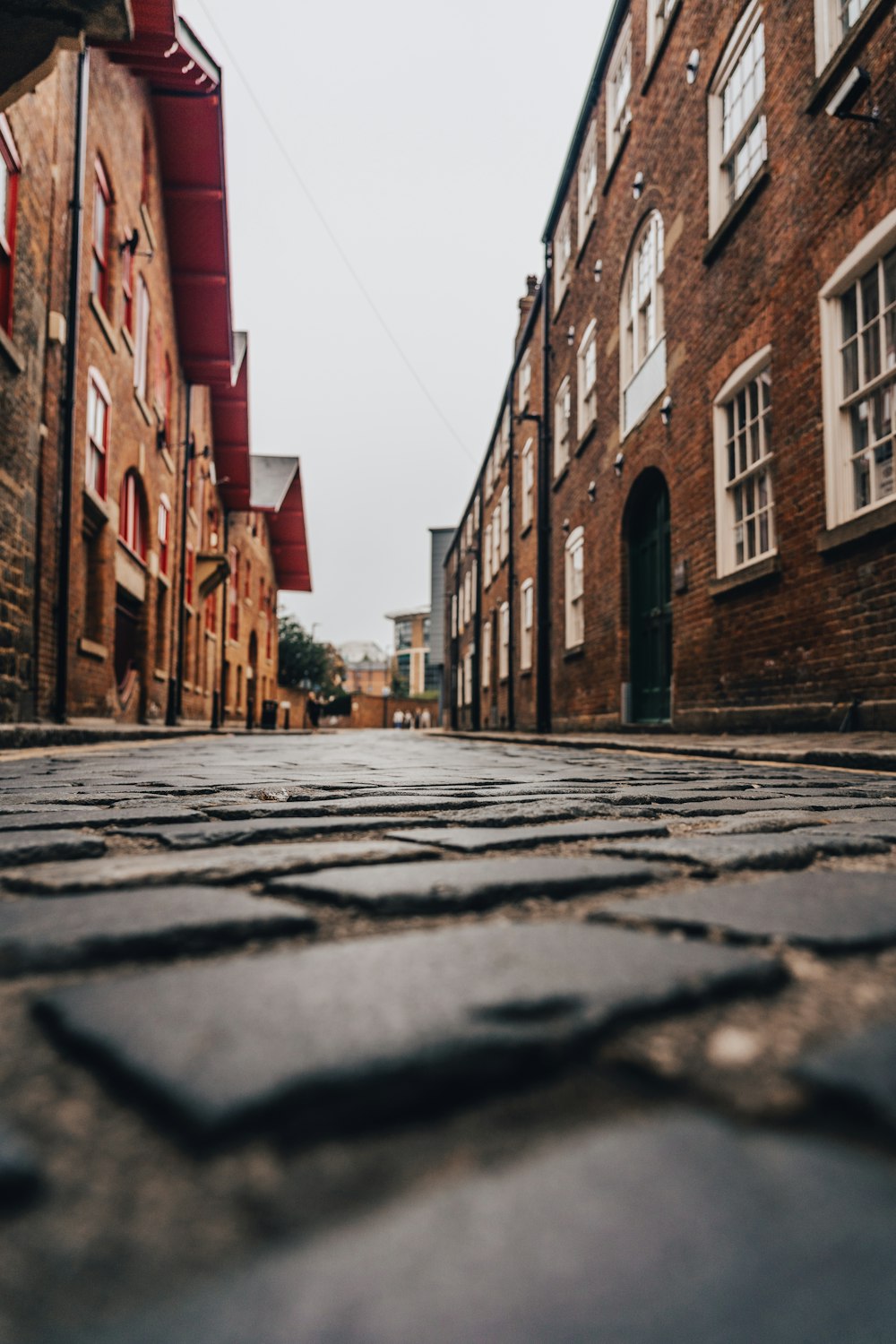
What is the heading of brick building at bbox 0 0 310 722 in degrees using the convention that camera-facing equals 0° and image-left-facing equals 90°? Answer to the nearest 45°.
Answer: approximately 270°

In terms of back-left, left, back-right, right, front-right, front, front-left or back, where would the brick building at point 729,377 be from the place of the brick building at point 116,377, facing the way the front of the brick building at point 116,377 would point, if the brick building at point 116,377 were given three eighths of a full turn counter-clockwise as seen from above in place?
back
